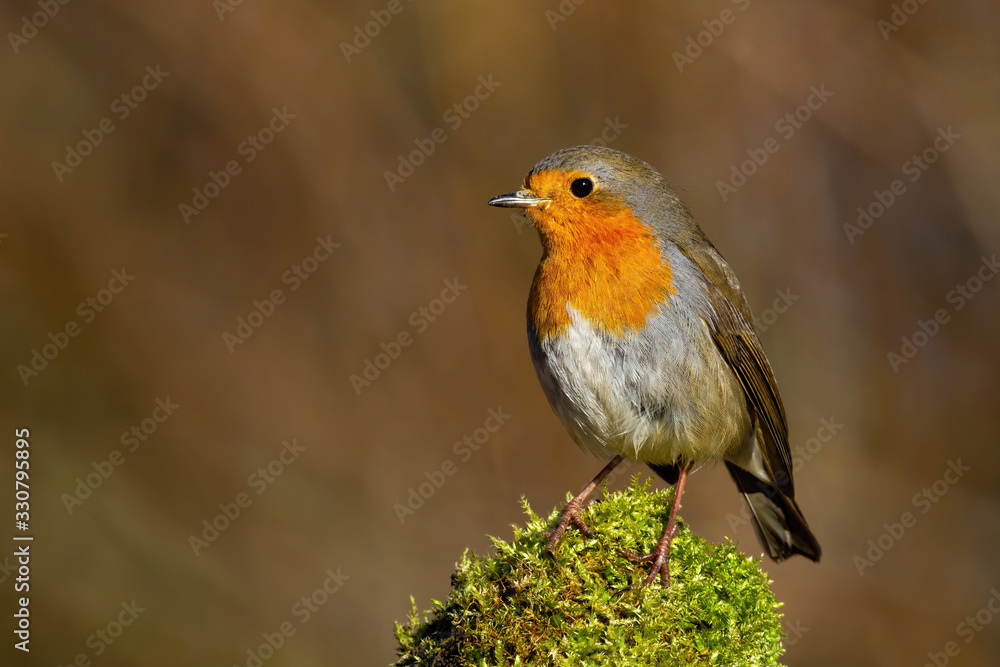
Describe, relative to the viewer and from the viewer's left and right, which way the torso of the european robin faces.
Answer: facing the viewer and to the left of the viewer
